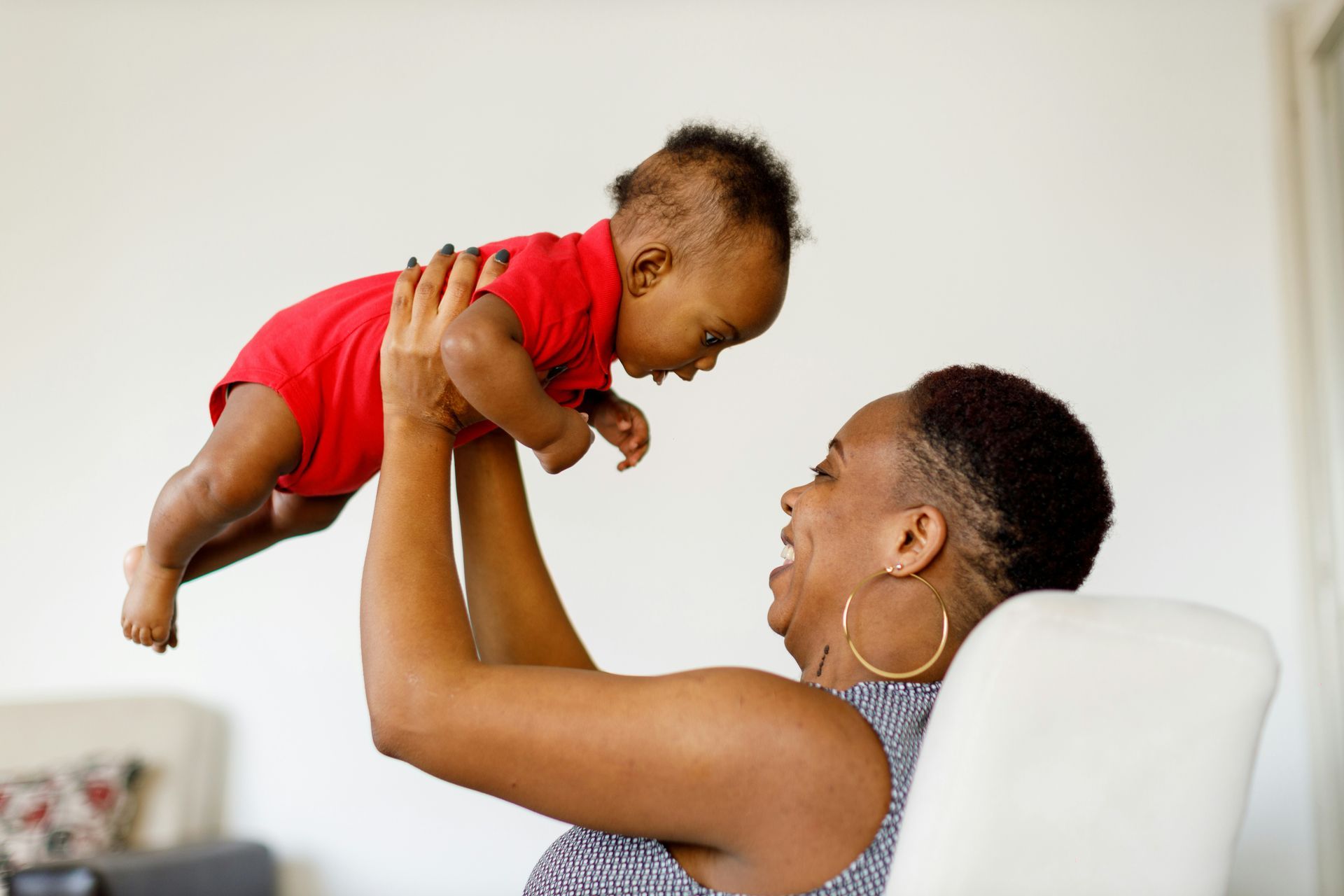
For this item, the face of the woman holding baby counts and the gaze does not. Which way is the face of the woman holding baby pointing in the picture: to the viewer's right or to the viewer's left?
to the viewer's left

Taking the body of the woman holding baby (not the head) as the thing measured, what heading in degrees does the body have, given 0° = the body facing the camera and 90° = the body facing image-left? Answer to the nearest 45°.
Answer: approximately 90°

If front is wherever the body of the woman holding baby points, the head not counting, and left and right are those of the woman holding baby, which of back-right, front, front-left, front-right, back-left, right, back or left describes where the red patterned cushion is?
front-right

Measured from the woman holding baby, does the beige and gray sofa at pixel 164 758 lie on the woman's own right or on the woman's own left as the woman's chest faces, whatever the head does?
on the woman's own right
